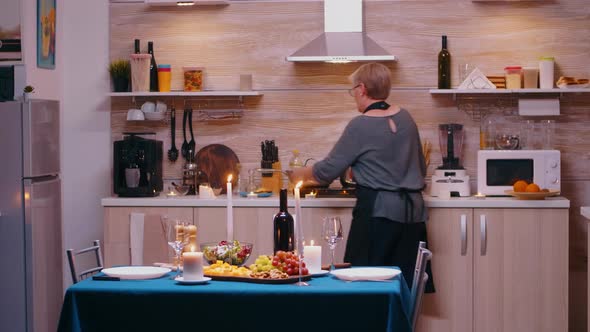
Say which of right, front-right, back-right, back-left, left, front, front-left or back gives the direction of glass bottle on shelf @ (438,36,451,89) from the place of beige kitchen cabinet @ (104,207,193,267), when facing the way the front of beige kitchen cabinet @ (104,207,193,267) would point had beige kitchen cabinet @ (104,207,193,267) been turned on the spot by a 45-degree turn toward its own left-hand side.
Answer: front-left

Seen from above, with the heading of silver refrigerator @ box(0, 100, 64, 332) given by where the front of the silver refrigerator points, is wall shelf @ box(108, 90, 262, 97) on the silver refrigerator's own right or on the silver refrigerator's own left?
on the silver refrigerator's own left

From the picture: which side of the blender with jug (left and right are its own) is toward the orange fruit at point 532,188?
left

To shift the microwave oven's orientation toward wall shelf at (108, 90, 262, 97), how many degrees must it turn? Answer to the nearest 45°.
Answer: approximately 90° to its right

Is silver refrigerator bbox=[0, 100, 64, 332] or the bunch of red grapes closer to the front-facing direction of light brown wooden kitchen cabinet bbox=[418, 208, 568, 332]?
the bunch of red grapes

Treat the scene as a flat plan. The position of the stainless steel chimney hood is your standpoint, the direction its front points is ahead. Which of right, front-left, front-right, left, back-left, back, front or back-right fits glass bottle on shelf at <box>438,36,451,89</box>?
left

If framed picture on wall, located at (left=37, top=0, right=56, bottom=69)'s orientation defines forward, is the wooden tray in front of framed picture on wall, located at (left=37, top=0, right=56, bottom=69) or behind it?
in front

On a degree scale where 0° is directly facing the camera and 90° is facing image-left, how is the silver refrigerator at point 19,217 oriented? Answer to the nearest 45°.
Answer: approximately 315°

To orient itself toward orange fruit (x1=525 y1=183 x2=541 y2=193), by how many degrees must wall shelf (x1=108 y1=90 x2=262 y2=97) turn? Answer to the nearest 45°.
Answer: approximately 90° to its left

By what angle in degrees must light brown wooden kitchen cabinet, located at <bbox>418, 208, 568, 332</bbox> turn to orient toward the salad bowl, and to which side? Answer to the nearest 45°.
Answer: approximately 45° to its right

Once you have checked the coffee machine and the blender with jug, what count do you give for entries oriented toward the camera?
2

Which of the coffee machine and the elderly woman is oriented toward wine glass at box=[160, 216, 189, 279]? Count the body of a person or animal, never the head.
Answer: the coffee machine
